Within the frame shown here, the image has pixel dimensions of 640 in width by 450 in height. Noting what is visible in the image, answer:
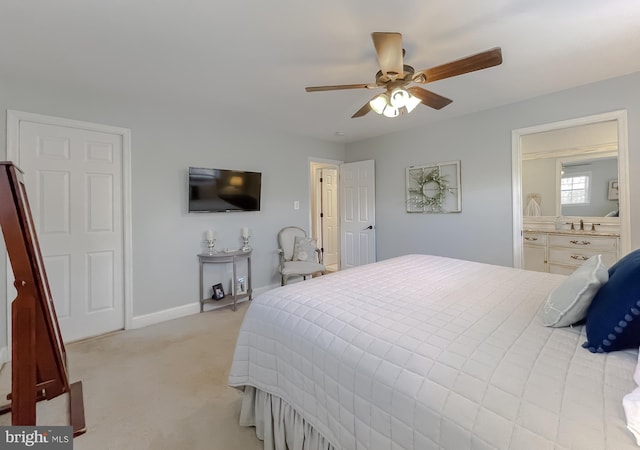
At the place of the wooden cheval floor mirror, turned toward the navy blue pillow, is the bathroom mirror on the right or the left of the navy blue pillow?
left

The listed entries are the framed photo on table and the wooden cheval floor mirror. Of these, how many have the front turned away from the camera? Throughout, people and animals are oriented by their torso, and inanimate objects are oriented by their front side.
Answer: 0

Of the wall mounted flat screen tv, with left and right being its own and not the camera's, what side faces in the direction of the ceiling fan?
front

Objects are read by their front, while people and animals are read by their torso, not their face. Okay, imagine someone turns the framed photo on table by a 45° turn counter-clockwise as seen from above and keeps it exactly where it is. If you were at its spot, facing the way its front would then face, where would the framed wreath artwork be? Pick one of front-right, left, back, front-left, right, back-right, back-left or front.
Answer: front

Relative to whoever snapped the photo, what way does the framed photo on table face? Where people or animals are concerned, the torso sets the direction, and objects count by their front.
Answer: facing the viewer and to the right of the viewer

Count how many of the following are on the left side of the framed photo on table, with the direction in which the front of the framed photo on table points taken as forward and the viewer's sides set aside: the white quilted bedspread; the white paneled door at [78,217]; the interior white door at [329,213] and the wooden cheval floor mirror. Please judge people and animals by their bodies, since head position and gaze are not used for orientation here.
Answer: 1

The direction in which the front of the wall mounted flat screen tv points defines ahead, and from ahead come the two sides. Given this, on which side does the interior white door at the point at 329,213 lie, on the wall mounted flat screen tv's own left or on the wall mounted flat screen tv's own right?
on the wall mounted flat screen tv's own left

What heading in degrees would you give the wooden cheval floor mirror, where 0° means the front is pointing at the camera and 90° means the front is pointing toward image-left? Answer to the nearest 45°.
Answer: approximately 270°
